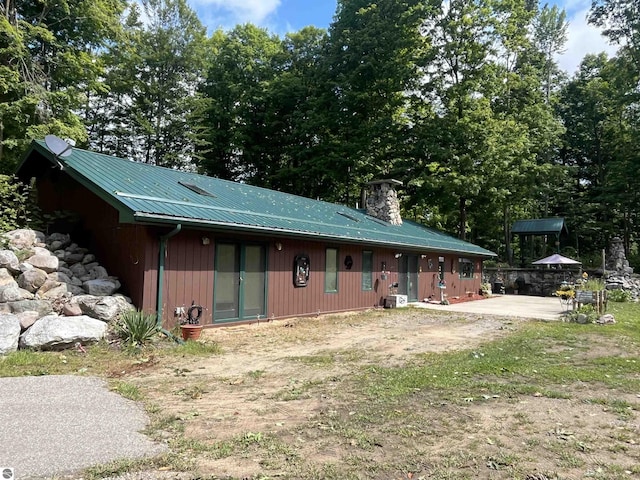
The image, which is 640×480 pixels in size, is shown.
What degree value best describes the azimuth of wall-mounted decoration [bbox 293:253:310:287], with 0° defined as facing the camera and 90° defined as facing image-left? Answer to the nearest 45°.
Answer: approximately 315°

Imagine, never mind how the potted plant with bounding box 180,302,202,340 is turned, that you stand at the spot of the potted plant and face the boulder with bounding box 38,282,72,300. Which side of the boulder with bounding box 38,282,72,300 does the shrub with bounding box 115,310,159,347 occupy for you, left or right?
left

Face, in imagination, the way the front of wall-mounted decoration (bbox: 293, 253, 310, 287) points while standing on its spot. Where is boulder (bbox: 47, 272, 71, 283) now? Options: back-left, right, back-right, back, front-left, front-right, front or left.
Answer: right

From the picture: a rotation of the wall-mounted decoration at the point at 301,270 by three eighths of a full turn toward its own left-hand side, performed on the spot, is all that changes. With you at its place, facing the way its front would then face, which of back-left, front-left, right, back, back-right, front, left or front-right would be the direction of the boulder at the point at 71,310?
back-left

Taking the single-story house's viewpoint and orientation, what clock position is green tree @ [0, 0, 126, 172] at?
The green tree is roughly at 6 o'clock from the single-story house.

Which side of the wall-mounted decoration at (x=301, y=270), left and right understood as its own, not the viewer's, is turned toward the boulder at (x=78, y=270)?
right

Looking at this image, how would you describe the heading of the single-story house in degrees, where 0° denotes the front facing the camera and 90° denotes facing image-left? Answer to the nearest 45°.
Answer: approximately 315°

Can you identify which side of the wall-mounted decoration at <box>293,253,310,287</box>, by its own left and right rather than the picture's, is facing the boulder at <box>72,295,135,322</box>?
right

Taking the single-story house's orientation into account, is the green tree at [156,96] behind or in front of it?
behind

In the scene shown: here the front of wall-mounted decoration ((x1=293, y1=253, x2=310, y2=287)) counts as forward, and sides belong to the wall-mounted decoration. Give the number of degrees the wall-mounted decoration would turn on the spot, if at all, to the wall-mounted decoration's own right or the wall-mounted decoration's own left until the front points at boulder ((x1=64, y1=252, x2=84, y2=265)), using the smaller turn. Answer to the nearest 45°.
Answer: approximately 90° to the wall-mounted decoration's own right

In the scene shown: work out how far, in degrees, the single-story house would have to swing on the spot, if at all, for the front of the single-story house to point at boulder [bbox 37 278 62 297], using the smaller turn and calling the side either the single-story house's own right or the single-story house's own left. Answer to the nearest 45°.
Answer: approximately 90° to the single-story house's own right

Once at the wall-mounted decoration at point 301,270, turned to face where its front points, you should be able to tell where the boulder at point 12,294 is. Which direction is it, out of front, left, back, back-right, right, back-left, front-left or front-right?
right

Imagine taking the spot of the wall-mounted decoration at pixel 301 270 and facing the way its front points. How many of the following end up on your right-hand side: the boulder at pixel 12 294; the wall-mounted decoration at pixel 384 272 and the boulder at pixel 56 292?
2

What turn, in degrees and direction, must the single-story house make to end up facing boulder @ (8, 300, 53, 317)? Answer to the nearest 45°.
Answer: approximately 90° to its right
